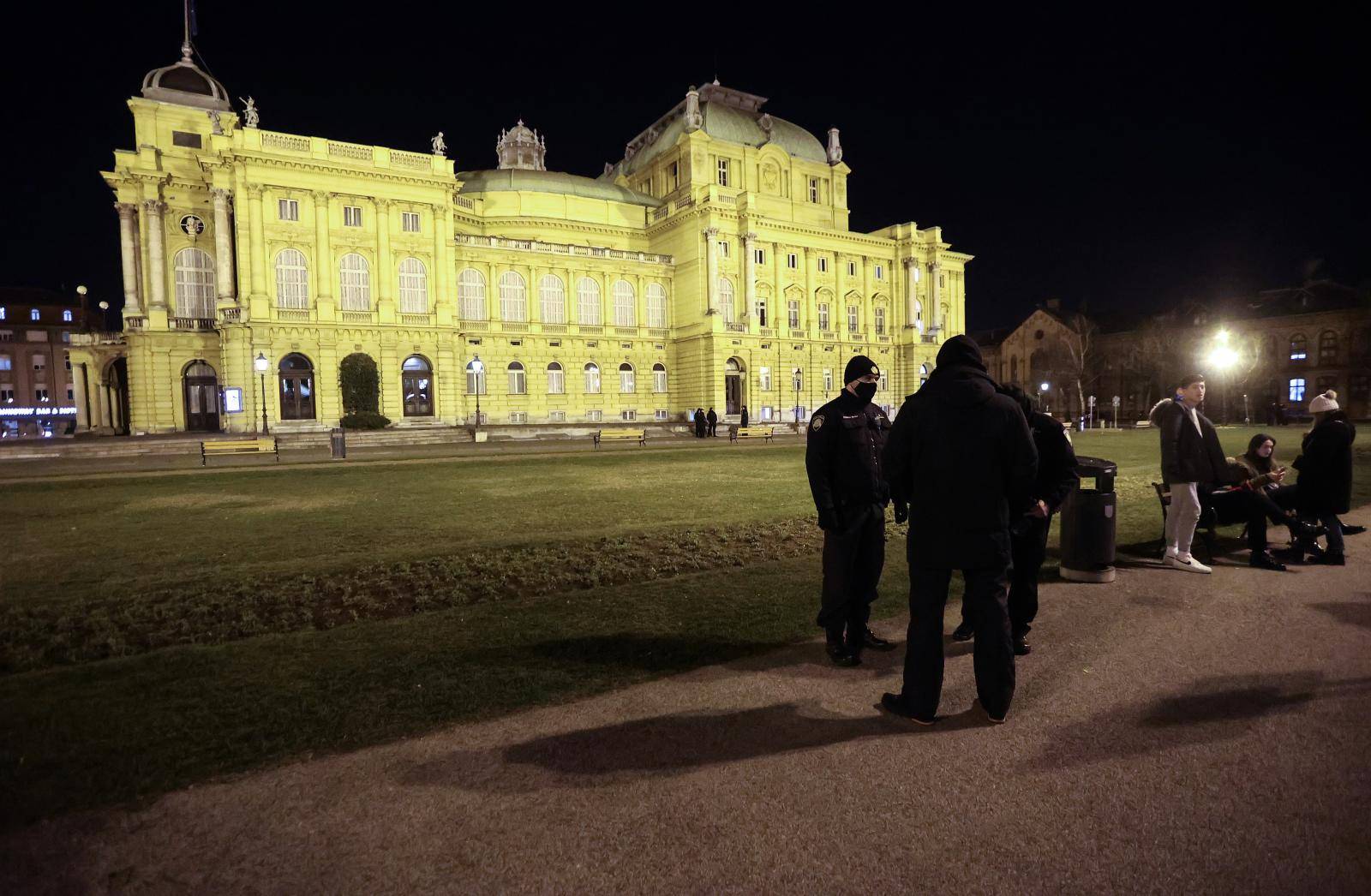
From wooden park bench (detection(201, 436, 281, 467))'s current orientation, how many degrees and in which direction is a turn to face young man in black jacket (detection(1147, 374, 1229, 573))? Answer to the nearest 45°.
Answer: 0° — it already faces them

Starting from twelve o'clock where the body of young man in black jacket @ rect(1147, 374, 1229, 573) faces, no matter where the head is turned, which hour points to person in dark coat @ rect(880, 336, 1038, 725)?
The person in dark coat is roughly at 2 o'clock from the young man in black jacket.

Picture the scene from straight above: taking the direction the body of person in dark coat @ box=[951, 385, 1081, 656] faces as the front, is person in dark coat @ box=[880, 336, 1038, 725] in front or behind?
in front

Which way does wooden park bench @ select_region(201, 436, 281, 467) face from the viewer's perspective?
toward the camera

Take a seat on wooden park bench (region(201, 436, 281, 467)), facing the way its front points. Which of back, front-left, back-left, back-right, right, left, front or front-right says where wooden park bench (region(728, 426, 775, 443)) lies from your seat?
left

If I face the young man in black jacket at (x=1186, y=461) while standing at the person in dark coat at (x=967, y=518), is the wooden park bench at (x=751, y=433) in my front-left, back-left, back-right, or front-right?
front-left

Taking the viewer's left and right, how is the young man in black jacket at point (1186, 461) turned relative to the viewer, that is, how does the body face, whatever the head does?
facing the viewer and to the right of the viewer

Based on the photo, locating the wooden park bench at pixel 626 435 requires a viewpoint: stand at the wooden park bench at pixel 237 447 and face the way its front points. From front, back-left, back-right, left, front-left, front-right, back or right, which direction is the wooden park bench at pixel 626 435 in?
left

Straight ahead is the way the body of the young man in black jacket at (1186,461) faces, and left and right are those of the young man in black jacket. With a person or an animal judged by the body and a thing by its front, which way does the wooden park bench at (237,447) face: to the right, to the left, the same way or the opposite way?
the same way

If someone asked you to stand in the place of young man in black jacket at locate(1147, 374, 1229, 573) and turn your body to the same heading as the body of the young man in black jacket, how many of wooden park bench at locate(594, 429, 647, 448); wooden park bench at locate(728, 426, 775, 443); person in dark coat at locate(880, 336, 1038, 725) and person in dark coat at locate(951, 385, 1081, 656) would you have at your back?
2

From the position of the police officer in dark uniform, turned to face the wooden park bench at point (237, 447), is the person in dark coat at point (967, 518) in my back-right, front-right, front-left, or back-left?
back-left

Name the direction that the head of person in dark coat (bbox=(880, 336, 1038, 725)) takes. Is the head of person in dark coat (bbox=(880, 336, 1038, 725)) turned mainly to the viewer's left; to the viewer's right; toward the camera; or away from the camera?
away from the camera

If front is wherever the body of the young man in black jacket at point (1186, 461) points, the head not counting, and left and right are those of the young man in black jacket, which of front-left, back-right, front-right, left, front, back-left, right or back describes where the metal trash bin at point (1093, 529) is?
right

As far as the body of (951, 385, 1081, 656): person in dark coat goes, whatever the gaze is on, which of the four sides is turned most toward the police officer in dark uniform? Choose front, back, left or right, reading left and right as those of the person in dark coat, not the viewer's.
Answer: front

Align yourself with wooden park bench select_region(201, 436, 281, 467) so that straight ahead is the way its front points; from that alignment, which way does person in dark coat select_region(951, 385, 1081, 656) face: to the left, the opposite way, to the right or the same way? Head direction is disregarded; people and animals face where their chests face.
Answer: to the right

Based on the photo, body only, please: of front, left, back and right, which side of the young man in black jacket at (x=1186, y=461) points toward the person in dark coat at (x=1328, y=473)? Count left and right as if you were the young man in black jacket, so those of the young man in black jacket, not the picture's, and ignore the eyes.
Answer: left

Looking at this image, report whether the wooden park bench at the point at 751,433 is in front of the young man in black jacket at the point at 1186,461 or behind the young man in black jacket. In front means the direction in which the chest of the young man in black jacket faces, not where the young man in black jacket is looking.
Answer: behind

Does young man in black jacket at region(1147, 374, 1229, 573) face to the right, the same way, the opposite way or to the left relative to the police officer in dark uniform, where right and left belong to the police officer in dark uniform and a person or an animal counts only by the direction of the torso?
the same way

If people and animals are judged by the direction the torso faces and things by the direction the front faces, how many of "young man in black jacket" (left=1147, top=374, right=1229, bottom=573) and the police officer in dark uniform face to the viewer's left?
0

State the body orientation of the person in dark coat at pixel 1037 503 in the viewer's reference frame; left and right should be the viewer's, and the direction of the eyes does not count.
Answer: facing the viewer and to the left of the viewer

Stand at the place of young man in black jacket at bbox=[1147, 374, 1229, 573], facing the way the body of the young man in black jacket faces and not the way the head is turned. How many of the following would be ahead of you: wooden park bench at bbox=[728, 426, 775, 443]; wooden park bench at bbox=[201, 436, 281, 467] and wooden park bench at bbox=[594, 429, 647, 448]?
0
